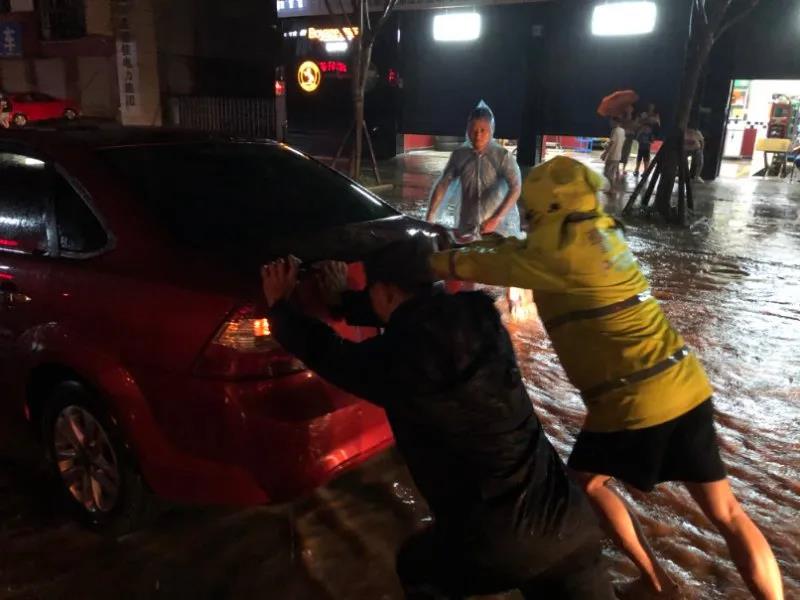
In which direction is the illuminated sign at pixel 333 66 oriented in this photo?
toward the camera

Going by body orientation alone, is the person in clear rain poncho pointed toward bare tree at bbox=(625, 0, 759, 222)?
no

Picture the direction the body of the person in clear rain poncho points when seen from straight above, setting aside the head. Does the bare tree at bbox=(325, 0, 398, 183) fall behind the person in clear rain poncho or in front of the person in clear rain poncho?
behind

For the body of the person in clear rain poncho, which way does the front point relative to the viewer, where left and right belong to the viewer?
facing the viewer

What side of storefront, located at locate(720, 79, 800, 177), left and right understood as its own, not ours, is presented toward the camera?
front

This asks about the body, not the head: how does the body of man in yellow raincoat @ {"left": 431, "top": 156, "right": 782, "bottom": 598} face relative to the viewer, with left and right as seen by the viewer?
facing away from the viewer and to the left of the viewer

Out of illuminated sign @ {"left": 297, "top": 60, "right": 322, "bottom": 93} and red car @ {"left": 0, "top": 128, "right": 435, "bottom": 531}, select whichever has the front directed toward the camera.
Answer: the illuminated sign

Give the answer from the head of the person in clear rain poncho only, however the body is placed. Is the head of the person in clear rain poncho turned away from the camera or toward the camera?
toward the camera

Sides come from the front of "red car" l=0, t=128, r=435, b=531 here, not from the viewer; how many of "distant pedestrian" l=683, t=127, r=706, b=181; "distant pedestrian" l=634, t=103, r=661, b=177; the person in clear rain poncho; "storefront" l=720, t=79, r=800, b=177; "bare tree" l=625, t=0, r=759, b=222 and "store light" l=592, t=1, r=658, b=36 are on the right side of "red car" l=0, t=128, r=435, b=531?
6

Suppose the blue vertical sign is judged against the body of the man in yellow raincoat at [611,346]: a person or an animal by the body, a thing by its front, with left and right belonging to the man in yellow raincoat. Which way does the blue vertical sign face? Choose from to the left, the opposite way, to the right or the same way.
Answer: the opposite way

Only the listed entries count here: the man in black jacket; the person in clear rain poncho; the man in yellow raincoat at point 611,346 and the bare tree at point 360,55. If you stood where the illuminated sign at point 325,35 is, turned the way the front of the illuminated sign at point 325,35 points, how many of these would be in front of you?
4

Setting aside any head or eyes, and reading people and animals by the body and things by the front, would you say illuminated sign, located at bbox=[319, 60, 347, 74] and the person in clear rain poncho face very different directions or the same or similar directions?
same or similar directions

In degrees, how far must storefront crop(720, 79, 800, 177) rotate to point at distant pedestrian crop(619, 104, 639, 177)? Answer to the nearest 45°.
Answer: approximately 45° to its right

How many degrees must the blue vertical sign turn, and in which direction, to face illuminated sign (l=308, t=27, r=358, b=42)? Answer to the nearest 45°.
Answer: approximately 90° to its left

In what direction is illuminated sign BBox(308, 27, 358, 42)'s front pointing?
toward the camera

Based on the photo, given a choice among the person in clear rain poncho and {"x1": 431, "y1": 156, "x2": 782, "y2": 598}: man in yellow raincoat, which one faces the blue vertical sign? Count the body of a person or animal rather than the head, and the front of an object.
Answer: the man in yellow raincoat

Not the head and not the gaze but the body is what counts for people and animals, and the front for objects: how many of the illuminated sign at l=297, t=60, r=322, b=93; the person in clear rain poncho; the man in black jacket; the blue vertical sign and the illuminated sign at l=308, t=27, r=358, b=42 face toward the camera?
4

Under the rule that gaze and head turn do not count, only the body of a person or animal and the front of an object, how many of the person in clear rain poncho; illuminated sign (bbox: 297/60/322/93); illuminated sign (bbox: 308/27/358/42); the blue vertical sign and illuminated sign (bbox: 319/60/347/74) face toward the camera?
5
